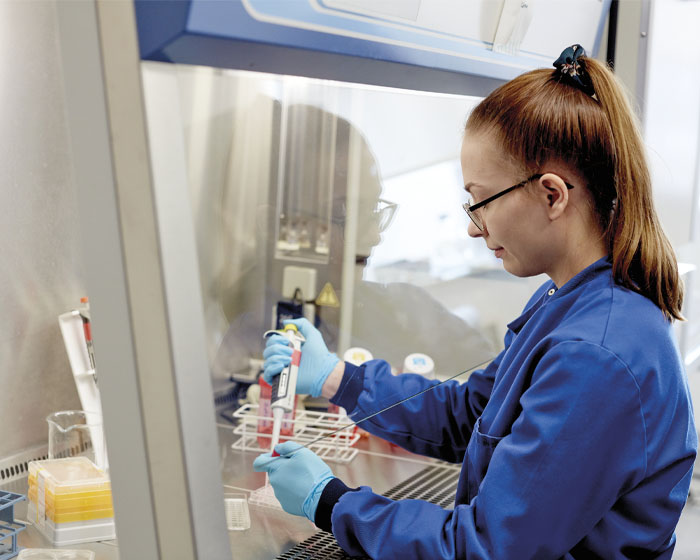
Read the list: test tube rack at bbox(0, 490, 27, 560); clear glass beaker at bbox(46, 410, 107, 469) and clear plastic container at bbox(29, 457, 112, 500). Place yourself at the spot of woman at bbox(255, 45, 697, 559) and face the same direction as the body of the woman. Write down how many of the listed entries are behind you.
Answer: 0

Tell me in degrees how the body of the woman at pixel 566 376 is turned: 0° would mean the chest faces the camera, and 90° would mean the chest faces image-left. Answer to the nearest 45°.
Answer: approximately 90°

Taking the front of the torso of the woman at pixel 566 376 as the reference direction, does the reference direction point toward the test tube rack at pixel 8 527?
yes

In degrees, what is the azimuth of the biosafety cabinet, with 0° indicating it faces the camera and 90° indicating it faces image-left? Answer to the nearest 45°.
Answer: approximately 315°

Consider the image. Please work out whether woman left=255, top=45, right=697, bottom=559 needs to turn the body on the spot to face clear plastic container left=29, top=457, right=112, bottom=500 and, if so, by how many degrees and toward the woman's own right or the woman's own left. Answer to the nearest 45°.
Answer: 0° — they already face it

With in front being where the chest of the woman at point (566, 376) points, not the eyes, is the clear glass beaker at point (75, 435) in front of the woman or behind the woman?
in front

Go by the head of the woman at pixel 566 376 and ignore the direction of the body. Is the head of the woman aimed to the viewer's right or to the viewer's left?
to the viewer's left
